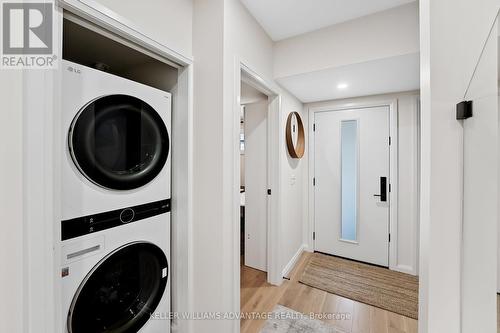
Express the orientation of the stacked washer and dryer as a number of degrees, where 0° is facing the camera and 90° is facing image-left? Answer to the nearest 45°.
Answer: approximately 315°

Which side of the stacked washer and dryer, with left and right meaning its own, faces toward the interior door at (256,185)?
left

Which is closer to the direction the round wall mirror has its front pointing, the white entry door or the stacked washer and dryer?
the white entry door

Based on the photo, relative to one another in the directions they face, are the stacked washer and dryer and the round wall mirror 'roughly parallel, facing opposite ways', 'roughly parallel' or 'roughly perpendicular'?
roughly parallel

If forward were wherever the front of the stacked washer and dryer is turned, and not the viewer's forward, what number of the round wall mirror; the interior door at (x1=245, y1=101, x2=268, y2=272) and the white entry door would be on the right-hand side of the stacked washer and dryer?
0

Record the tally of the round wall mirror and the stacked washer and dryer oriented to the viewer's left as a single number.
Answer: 0

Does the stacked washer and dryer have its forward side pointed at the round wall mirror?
no

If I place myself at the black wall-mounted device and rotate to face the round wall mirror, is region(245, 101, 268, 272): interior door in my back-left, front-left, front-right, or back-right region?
front-left

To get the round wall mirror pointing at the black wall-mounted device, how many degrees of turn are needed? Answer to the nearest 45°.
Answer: approximately 90° to its right

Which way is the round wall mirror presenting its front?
to the viewer's right

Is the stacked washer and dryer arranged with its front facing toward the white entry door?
no

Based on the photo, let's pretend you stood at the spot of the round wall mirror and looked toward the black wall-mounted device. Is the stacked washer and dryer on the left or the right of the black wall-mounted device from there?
right

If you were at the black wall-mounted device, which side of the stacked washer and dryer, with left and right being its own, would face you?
front
